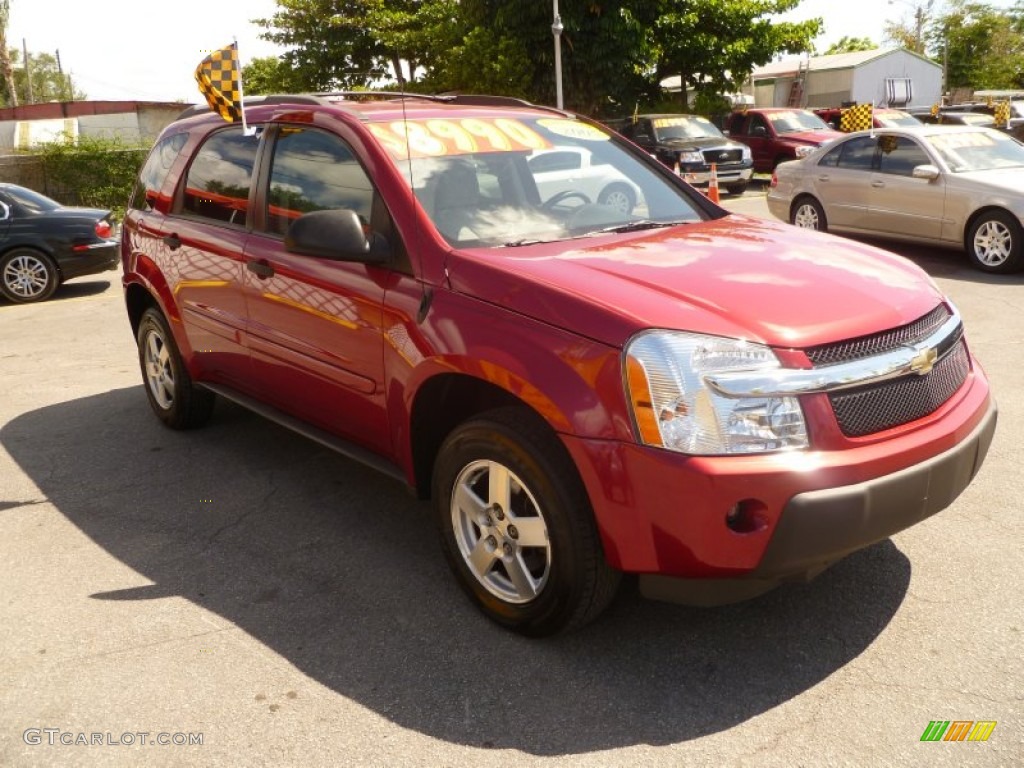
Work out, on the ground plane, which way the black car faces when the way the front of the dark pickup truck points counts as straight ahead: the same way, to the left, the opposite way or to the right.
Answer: to the right

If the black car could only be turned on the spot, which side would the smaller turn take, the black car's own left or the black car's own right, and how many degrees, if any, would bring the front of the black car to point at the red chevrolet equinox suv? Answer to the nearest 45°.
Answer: approximately 90° to the black car's own left

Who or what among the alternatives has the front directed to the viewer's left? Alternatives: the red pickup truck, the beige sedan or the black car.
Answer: the black car

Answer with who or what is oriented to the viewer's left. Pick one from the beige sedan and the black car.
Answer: the black car

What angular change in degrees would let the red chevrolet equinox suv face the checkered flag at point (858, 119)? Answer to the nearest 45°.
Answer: approximately 135° to its left

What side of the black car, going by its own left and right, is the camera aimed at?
left

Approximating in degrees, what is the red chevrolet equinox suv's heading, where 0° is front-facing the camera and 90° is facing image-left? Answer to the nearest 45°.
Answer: approximately 315°

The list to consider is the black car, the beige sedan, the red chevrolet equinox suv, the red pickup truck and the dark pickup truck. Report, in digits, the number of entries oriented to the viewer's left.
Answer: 1

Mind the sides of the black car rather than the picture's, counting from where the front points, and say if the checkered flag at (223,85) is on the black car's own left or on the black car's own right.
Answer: on the black car's own left

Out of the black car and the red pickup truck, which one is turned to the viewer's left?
the black car

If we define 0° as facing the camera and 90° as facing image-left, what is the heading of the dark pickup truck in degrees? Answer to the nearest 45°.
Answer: approximately 315°

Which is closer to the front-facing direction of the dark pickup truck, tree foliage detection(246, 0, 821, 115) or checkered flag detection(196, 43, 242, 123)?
the checkered flag
